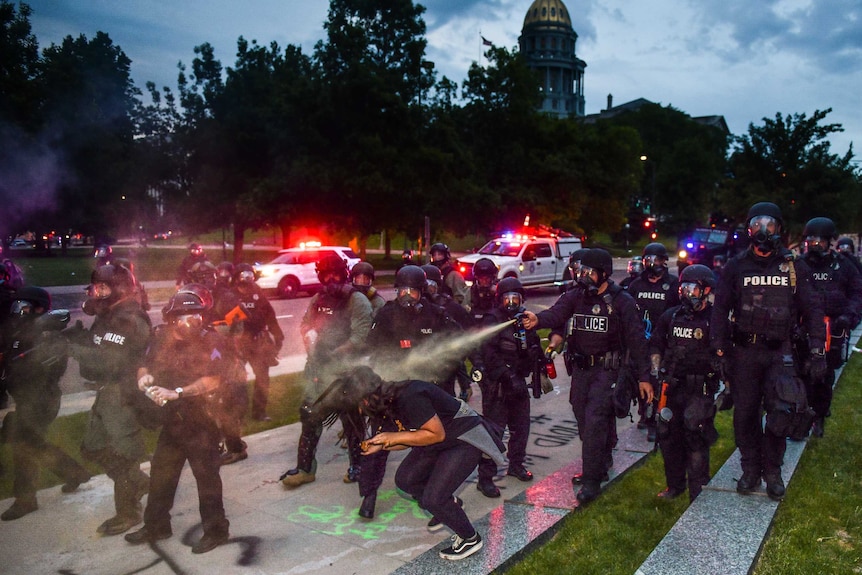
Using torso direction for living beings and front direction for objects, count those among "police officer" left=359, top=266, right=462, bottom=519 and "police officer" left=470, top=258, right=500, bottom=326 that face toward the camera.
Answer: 2

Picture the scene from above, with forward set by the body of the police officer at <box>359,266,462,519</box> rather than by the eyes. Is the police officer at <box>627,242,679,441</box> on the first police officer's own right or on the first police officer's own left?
on the first police officer's own left

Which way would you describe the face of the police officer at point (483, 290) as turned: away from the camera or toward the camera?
toward the camera

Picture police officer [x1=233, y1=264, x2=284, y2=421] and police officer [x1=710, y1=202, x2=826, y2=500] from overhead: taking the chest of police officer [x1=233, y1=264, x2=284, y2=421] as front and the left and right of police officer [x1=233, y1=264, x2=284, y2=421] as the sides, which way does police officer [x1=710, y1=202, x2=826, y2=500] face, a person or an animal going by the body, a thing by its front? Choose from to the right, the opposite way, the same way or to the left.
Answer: the same way

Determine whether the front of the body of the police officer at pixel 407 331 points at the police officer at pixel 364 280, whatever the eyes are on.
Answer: no

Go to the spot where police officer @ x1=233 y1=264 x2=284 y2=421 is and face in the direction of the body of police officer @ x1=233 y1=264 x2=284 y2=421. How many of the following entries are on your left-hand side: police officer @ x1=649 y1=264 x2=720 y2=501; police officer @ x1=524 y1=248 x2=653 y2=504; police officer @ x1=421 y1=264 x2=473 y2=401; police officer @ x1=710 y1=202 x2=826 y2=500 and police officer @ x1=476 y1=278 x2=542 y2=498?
5

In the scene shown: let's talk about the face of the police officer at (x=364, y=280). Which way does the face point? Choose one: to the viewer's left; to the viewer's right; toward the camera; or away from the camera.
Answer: toward the camera

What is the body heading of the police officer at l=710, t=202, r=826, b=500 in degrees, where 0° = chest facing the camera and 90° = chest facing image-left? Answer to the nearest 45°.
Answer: approximately 0°

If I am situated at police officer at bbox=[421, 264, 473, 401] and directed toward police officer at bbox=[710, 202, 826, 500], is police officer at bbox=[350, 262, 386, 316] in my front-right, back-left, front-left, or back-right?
back-right

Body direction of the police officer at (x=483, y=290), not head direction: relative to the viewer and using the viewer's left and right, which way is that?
facing the viewer

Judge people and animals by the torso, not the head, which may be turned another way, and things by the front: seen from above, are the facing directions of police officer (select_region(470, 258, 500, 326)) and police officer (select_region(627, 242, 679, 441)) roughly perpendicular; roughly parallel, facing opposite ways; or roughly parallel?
roughly parallel

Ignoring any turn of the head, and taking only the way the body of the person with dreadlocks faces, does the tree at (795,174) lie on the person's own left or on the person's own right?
on the person's own right

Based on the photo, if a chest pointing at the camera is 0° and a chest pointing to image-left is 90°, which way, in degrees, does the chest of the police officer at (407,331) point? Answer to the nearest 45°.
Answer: approximately 0°

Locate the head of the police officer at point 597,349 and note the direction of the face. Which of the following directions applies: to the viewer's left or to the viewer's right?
to the viewer's left

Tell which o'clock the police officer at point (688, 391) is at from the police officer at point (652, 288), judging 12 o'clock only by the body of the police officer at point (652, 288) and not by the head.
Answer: the police officer at point (688, 391) is roughly at 12 o'clock from the police officer at point (652, 288).

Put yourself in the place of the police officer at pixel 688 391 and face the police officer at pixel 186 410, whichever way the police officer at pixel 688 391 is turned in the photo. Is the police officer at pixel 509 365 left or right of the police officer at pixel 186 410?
right
